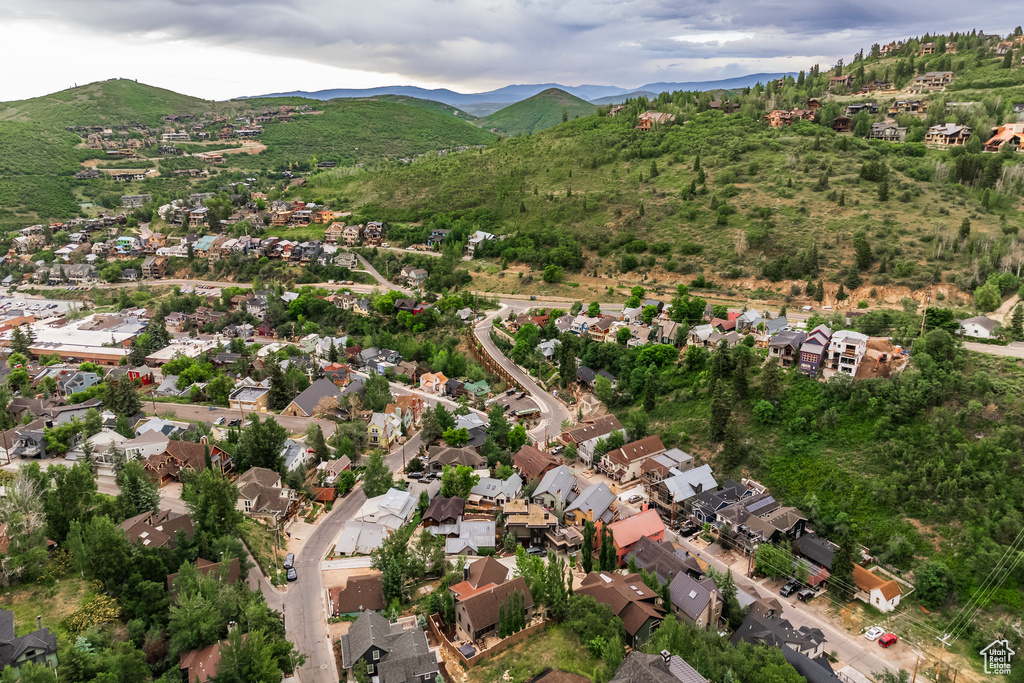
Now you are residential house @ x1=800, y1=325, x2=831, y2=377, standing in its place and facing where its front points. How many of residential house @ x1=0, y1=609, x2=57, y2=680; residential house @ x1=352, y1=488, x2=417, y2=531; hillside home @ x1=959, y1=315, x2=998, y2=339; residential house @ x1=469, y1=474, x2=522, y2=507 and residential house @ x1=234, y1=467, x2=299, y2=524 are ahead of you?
4

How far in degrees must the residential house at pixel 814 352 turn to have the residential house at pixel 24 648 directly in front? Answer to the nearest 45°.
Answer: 0° — it already faces it

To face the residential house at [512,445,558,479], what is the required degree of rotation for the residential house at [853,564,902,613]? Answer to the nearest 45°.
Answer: approximately 45° to its right

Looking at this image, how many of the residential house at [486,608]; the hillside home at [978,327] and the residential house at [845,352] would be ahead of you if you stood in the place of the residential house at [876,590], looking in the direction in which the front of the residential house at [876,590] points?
1

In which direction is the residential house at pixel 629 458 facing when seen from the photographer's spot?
facing the viewer and to the left of the viewer

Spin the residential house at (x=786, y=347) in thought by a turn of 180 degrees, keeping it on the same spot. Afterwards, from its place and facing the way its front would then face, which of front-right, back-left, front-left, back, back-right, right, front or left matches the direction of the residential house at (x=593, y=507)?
back

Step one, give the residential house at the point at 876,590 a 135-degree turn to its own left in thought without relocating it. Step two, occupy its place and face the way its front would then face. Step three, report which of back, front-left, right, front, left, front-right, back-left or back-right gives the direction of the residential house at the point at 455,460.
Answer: back

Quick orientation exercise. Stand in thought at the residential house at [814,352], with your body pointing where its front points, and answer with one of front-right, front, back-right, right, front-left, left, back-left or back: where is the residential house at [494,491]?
front

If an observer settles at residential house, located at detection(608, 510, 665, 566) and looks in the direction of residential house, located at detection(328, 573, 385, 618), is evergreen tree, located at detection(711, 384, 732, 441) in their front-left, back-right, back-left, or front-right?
back-right
